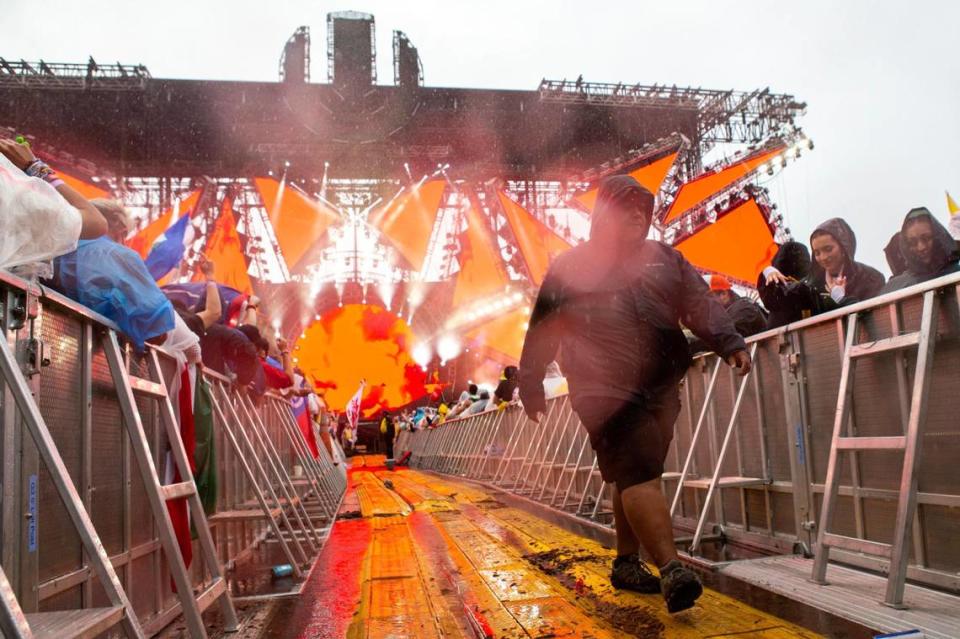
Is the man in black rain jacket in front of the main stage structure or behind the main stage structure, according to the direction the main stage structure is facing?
in front

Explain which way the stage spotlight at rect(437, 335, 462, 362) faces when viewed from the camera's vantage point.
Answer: facing the viewer

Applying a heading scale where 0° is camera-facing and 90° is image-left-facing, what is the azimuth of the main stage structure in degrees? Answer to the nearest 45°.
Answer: approximately 0°

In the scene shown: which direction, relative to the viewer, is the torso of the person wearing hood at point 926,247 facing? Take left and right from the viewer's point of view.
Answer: facing the viewer and to the left of the viewer

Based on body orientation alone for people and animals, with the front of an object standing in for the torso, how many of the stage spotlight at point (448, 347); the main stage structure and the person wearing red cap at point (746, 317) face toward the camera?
2

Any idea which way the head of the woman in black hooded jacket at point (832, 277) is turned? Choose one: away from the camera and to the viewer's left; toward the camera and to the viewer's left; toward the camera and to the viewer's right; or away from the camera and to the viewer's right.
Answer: toward the camera and to the viewer's left

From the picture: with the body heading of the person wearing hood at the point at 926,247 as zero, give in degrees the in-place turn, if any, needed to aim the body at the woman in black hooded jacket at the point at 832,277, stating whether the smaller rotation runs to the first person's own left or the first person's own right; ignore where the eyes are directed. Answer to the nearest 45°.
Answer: approximately 90° to the first person's own right

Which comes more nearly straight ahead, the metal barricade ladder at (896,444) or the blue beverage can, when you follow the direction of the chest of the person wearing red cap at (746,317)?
the blue beverage can

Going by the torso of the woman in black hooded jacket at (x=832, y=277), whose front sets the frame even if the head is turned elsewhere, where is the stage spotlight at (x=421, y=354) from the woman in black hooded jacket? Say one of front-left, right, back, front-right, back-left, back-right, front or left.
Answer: right

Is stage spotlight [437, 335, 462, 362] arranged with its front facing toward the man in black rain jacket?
yes

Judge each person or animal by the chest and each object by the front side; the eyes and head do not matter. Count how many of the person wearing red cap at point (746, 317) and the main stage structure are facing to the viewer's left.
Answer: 1

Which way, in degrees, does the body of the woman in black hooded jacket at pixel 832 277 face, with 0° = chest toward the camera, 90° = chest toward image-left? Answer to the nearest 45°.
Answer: approximately 45°

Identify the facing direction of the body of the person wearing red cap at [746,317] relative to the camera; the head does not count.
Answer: to the viewer's left

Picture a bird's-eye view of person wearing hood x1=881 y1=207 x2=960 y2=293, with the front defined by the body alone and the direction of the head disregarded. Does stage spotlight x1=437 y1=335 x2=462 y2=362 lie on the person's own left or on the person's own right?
on the person's own right

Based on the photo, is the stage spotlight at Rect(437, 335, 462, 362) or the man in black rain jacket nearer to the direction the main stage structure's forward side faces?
the man in black rain jacket

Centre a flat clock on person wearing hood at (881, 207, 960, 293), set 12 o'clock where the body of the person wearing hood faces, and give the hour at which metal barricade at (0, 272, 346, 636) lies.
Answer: The metal barricade is roughly at 12 o'clock from the person wearing hood.
